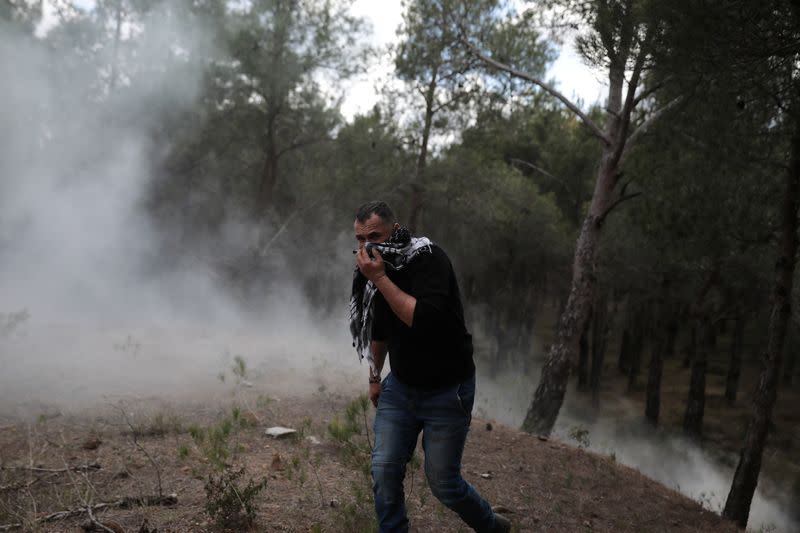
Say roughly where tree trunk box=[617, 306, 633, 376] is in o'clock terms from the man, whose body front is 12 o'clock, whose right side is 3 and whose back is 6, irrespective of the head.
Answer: The tree trunk is roughly at 5 o'clock from the man.

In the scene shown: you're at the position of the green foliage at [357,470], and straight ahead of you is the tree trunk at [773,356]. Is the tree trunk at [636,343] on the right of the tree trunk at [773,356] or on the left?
left

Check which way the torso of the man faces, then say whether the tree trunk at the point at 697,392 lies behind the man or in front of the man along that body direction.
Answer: behind

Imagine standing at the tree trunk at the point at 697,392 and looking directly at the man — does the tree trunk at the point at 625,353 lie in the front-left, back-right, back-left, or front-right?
back-right

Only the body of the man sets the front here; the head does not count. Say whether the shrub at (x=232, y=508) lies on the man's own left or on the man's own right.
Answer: on the man's own right

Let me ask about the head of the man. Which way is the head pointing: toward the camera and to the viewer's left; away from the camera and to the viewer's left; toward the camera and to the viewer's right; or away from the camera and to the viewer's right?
toward the camera and to the viewer's left

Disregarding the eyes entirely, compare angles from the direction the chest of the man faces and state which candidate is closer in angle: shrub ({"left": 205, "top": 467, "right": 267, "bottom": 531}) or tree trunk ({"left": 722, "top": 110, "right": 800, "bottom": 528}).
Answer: the shrub

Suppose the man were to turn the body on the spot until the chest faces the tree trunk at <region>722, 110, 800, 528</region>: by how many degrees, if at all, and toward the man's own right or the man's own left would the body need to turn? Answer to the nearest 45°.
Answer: approximately 180°

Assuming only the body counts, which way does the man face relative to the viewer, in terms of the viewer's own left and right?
facing the viewer and to the left of the viewer

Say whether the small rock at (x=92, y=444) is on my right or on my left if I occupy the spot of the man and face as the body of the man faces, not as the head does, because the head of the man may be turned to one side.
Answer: on my right

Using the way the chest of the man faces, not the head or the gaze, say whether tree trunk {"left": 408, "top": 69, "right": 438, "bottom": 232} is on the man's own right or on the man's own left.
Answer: on the man's own right

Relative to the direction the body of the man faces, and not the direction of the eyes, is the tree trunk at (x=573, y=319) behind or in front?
behind

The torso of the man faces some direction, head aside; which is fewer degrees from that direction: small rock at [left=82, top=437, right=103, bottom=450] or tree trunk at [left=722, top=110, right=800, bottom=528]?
the small rock
